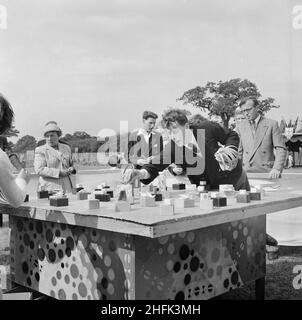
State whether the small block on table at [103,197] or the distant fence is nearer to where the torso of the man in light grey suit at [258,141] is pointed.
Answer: the small block on table

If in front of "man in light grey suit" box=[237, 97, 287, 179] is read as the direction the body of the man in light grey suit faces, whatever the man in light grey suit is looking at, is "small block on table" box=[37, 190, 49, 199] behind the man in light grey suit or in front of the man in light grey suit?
in front

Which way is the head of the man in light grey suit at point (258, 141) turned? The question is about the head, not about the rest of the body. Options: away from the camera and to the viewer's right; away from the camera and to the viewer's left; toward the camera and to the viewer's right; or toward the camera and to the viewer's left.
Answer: toward the camera and to the viewer's left

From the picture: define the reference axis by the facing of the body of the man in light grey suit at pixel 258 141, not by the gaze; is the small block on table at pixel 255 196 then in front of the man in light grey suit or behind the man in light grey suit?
in front

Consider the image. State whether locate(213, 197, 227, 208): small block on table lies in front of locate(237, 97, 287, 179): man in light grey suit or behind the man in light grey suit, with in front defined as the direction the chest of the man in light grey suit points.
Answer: in front

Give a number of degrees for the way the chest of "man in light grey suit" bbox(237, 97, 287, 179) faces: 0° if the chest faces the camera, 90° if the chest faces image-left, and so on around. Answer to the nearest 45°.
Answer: approximately 45°
